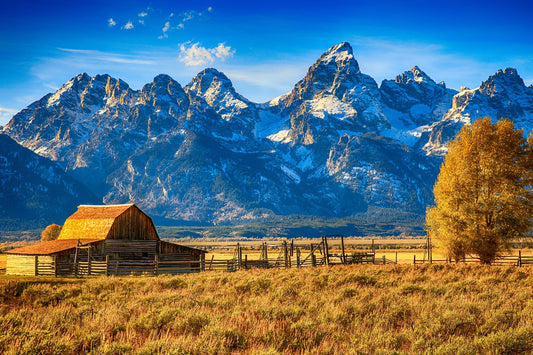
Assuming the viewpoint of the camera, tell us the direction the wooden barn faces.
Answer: facing the viewer and to the right of the viewer

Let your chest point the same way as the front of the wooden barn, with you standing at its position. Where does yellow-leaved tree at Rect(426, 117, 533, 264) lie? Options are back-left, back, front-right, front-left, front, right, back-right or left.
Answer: front
